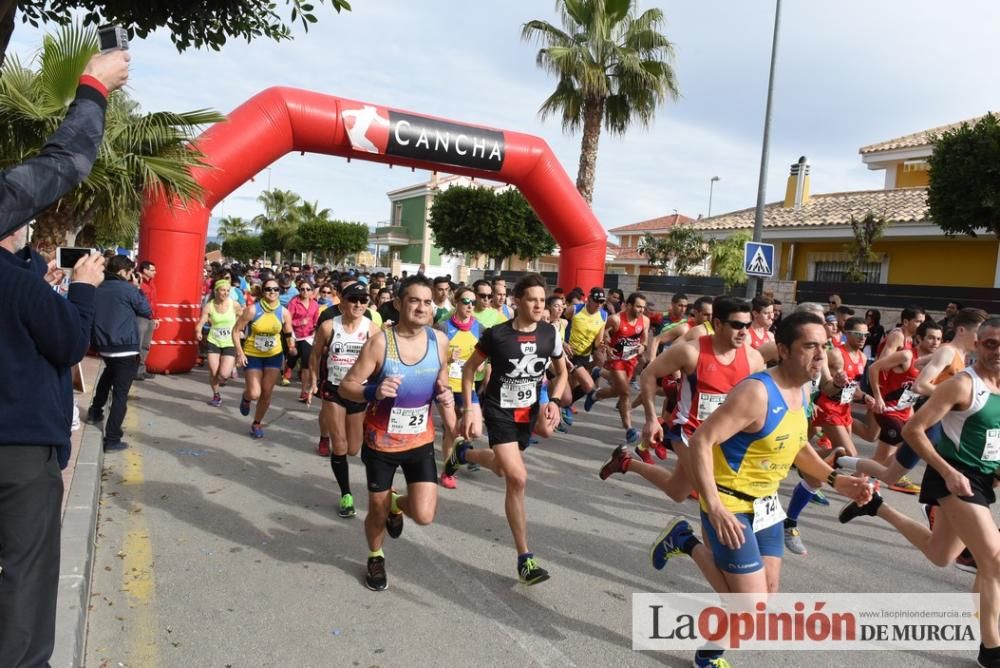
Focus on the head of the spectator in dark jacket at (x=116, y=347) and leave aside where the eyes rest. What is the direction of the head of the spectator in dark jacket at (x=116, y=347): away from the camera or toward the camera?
away from the camera

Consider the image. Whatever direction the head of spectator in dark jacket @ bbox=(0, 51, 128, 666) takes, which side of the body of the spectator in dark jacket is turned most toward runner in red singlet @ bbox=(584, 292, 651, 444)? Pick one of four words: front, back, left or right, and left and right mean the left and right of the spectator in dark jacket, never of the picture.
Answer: front

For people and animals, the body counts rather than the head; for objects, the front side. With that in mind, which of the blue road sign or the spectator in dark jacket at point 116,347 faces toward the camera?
the blue road sign

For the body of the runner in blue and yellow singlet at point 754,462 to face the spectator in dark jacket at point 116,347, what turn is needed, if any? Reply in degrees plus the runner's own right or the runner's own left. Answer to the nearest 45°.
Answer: approximately 135° to the runner's own right

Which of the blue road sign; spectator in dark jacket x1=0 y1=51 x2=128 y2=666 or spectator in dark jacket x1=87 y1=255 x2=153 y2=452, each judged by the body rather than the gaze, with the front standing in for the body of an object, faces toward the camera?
the blue road sign

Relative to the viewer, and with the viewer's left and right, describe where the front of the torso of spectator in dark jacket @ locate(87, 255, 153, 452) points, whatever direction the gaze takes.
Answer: facing away from the viewer and to the right of the viewer

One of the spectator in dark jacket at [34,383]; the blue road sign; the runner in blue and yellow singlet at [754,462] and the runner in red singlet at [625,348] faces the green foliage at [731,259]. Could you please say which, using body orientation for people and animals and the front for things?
the spectator in dark jacket

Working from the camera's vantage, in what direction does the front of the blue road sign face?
facing the viewer

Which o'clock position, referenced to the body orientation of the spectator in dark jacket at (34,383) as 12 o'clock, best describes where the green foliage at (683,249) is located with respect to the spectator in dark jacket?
The green foliage is roughly at 12 o'clock from the spectator in dark jacket.

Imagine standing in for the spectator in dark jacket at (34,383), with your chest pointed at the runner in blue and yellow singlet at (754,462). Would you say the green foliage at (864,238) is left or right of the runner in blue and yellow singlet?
left

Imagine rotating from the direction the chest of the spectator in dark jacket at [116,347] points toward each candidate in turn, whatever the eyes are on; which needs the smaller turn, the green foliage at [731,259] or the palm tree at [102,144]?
the green foliage

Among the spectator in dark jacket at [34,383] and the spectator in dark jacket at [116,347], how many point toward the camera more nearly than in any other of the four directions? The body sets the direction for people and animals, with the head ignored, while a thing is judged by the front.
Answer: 0

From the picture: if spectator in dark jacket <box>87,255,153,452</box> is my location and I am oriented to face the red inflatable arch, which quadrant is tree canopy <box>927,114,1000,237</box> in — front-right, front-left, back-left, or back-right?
front-right

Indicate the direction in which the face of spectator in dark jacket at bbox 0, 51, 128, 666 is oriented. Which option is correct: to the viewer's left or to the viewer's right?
to the viewer's right

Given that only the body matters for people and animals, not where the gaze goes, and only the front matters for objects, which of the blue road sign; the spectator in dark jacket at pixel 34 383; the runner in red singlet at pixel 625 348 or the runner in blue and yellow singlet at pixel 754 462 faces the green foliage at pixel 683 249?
the spectator in dark jacket

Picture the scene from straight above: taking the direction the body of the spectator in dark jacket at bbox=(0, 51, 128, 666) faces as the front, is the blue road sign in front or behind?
in front

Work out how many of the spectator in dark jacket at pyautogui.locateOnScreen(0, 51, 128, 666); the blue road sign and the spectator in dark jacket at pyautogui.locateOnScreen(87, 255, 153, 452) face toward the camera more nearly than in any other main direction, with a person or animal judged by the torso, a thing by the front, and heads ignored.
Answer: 1

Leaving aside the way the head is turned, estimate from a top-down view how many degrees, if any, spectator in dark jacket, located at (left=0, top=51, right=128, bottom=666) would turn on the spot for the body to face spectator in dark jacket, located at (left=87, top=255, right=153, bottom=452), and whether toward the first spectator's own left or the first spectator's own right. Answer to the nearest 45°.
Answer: approximately 45° to the first spectator's own left
